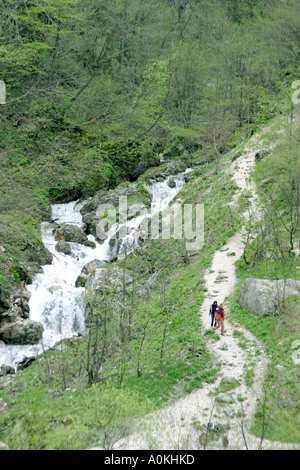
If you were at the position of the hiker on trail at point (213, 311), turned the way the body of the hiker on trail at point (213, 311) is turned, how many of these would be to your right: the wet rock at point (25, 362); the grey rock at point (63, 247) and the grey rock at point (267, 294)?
1

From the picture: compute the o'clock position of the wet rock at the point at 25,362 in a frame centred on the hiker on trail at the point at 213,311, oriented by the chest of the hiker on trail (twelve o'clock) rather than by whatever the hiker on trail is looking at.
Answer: The wet rock is roughly at 9 o'clock from the hiker on trail.

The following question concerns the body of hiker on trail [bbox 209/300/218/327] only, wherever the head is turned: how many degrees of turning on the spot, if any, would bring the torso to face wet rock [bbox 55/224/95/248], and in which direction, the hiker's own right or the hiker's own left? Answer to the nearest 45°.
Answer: approximately 45° to the hiker's own left

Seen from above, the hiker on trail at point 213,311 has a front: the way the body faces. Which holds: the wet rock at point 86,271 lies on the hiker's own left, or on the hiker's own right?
on the hiker's own left

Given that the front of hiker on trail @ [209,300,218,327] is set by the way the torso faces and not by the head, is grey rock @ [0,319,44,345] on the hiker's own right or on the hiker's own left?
on the hiker's own left

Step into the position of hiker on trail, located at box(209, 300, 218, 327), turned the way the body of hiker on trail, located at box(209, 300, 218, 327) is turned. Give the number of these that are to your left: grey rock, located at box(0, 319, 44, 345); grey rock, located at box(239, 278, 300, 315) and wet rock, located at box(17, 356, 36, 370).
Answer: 2

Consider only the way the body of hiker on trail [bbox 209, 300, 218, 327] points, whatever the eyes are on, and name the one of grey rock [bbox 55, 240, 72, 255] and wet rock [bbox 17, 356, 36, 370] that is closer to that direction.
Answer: the grey rock

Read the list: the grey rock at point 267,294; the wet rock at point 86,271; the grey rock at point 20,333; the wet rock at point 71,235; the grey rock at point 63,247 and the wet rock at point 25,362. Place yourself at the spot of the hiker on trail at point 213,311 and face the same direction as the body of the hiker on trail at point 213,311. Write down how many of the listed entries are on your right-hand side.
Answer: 1

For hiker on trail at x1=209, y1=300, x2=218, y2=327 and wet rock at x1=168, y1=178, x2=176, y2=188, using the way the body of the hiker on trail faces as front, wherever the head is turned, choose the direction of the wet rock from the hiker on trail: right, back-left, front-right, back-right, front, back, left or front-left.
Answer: front

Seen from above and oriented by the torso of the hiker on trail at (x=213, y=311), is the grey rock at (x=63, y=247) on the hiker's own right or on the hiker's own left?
on the hiker's own left

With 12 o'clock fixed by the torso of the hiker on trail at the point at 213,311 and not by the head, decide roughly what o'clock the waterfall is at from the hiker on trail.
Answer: The waterfall is roughly at 10 o'clock from the hiker on trail.

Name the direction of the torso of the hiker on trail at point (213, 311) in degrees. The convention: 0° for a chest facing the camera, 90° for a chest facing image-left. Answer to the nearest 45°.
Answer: approximately 180°

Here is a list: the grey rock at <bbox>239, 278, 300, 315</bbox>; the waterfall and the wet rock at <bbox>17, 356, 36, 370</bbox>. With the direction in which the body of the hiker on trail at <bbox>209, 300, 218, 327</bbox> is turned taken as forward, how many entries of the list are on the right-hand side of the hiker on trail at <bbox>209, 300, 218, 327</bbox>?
1

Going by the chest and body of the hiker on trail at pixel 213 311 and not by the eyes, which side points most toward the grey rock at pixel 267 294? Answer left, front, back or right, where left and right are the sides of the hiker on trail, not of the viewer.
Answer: right
